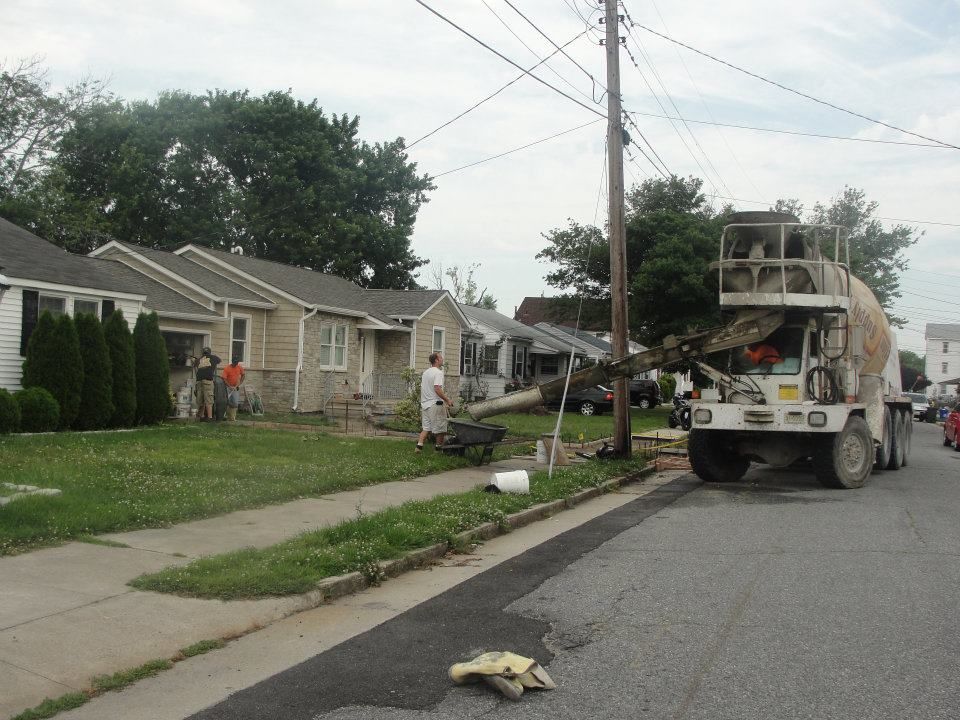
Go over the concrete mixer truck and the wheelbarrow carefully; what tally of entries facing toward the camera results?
1

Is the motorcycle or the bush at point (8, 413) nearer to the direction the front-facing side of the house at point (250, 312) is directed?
the motorcycle

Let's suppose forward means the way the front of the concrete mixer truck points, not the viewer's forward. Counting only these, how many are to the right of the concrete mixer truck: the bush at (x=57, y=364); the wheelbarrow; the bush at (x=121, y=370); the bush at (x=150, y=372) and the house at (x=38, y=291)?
5

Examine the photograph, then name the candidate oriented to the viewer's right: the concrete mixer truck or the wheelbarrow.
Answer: the wheelbarrow

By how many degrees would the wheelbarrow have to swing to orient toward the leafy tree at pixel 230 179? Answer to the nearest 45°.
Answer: approximately 135° to its left

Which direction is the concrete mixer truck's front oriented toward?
toward the camera

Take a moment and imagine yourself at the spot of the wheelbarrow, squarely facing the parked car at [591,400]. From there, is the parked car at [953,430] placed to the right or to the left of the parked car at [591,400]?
right

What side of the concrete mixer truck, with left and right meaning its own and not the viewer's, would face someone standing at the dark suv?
back

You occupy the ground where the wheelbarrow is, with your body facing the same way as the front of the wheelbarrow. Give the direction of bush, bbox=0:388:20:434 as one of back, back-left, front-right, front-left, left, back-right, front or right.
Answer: back

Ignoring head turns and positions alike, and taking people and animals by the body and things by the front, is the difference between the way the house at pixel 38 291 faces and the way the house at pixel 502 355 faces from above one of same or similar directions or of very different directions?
same or similar directions

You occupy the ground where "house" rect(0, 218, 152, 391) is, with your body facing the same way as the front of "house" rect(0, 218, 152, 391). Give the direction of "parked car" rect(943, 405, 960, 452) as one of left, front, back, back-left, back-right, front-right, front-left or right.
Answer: front-left

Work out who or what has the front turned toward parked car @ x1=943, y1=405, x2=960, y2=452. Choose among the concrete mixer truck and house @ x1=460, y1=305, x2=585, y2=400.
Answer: the house

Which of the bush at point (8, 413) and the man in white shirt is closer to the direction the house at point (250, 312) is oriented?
the man in white shirt

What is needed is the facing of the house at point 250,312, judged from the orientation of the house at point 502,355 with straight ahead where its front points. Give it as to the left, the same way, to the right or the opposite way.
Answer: the same way

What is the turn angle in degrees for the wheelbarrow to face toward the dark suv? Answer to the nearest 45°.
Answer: approximately 90° to its left
